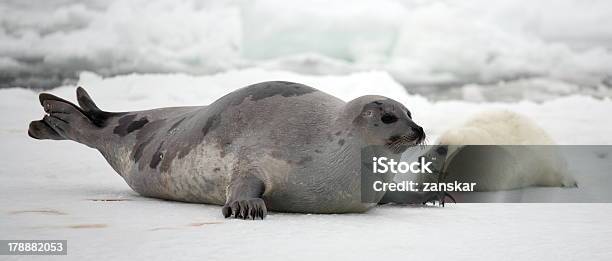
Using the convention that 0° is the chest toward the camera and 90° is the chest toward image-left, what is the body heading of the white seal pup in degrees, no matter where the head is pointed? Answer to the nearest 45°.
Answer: approximately 90°
